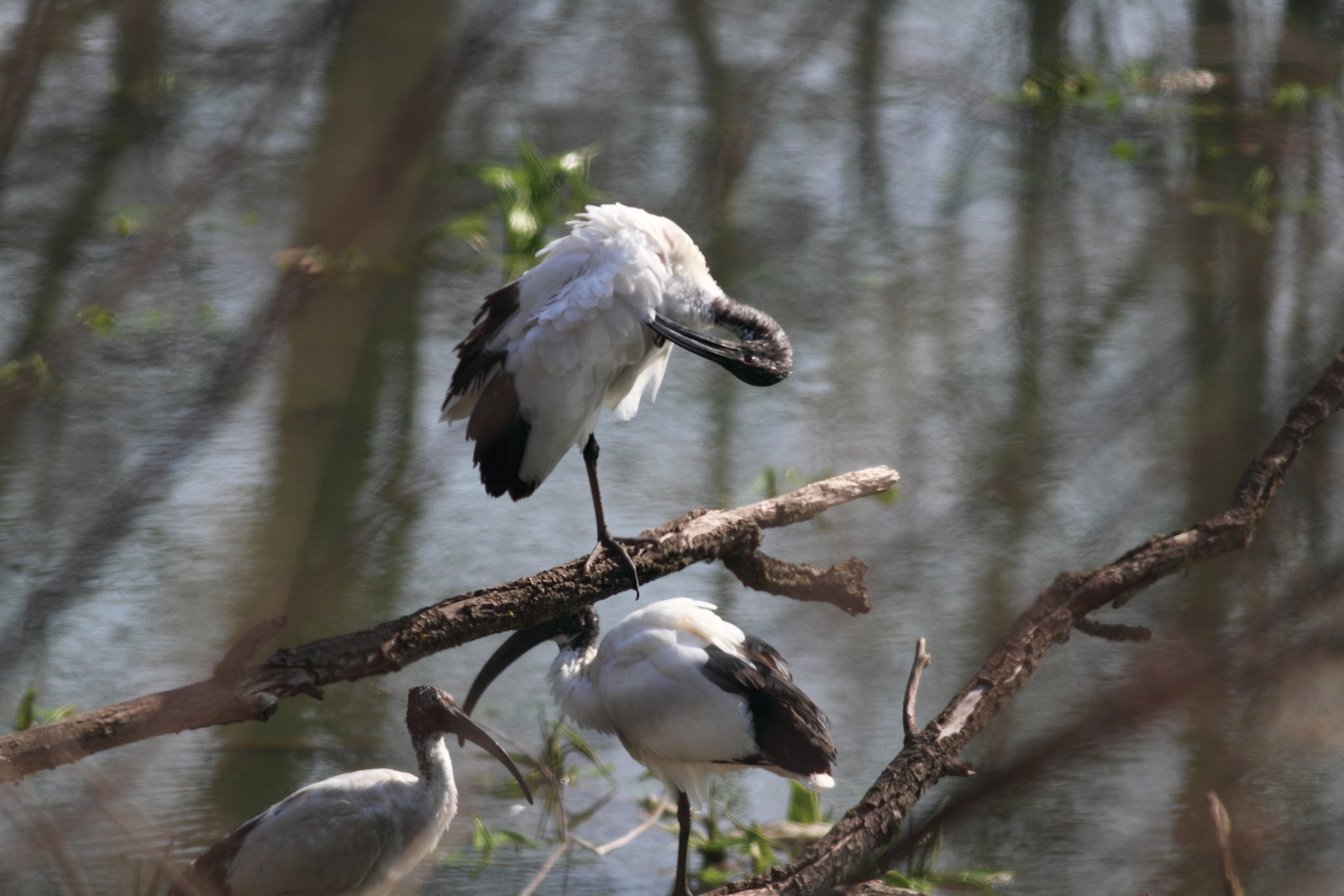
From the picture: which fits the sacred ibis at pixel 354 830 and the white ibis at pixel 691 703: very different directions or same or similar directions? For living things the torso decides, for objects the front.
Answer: very different directions

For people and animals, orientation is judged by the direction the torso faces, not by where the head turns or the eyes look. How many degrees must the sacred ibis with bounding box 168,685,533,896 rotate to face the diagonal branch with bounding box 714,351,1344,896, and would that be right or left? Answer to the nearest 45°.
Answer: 0° — it already faces it

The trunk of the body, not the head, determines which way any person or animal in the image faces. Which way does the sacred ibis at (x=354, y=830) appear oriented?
to the viewer's right

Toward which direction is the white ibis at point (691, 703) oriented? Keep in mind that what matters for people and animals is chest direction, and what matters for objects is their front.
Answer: to the viewer's left

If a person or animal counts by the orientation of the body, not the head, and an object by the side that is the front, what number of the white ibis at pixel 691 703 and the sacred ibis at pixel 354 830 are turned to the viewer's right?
1
